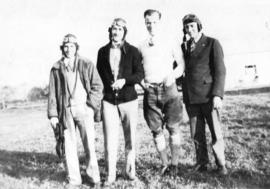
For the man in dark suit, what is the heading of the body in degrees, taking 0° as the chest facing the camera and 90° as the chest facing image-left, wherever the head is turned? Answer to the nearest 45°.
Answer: approximately 45°

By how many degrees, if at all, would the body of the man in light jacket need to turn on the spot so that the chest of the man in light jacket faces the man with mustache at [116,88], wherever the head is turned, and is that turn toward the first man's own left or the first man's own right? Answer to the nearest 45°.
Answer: approximately 90° to the first man's own left

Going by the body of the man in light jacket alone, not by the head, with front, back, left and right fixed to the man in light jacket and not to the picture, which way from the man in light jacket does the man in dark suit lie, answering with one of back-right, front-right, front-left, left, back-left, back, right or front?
left

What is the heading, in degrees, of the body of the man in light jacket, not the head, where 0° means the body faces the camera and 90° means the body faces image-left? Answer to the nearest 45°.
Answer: approximately 0°

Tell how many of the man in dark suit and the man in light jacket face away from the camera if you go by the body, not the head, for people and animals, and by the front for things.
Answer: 0

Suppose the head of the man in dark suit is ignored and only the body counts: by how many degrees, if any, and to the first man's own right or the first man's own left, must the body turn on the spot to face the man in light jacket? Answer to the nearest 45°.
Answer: approximately 45° to the first man's own right
